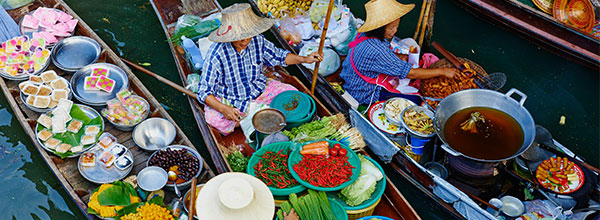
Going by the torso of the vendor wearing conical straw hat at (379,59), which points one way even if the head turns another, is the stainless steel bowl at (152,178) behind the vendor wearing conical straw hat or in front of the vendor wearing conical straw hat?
behind

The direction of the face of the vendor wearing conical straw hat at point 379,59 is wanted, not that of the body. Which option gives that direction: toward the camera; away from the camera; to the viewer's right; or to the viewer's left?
to the viewer's right

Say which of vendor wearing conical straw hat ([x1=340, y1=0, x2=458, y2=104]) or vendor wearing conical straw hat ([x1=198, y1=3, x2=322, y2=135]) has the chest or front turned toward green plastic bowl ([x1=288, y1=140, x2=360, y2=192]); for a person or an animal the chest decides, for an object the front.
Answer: vendor wearing conical straw hat ([x1=198, y1=3, x2=322, y2=135])

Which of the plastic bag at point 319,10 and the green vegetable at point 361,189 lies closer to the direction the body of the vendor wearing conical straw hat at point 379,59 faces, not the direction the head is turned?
the green vegetable

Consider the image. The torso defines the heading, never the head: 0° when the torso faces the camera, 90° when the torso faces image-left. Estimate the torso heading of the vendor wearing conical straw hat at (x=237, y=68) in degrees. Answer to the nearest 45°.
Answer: approximately 315°

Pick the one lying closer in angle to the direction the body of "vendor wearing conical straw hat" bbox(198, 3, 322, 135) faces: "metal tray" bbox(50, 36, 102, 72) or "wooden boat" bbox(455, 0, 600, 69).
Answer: the wooden boat

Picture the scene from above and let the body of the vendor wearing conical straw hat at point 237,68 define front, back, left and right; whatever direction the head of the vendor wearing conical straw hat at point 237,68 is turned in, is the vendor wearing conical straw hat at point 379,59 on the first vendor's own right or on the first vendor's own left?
on the first vendor's own left

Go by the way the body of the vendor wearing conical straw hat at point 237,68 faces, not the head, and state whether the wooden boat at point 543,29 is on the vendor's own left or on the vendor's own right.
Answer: on the vendor's own left

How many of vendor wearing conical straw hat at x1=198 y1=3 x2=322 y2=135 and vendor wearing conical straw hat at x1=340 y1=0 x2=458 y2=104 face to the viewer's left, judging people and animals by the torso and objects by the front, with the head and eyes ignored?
0

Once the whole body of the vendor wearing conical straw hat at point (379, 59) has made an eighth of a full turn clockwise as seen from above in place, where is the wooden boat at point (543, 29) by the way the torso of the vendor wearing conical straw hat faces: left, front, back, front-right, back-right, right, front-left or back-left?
left

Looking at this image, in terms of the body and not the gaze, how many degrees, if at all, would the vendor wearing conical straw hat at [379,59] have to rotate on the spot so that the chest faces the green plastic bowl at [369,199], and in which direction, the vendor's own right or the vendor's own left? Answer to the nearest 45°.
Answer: approximately 90° to the vendor's own right

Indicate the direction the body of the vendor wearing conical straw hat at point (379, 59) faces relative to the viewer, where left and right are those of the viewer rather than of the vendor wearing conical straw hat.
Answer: facing to the right of the viewer

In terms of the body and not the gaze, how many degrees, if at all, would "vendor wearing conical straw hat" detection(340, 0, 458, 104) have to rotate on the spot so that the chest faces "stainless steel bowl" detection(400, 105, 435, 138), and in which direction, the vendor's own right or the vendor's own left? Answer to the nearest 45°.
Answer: approximately 45° to the vendor's own right

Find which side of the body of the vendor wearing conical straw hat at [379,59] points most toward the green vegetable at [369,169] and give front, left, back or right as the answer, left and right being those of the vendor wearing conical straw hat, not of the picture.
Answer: right

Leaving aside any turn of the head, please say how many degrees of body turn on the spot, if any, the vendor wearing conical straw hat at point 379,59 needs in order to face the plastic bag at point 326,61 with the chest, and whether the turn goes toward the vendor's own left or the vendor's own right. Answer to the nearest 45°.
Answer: approximately 135° to the vendor's own left

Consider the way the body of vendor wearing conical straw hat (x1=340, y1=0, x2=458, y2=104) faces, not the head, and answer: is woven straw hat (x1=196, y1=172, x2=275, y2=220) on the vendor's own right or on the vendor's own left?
on the vendor's own right

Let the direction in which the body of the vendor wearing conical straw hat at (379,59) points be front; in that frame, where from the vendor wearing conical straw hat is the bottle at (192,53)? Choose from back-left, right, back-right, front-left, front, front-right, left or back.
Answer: back

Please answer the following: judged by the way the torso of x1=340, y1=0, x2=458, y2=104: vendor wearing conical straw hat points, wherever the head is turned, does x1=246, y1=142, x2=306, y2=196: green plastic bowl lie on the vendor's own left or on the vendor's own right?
on the vendor's own right
